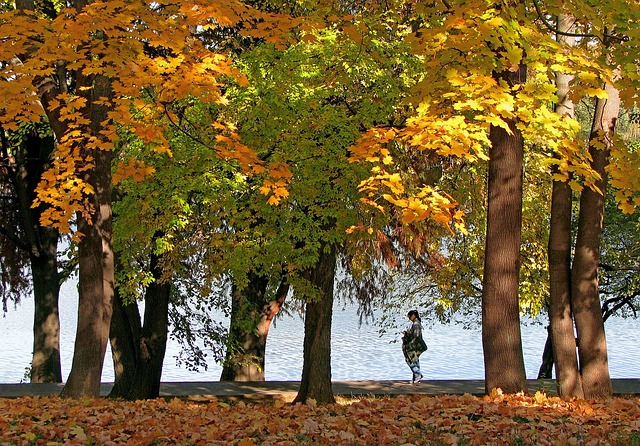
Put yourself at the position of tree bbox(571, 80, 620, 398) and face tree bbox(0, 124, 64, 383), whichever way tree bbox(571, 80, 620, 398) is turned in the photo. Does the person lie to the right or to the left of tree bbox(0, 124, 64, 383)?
right

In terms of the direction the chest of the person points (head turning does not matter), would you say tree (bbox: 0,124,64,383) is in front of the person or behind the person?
in front

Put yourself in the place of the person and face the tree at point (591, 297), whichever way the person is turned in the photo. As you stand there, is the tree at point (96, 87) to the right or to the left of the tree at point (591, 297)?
right

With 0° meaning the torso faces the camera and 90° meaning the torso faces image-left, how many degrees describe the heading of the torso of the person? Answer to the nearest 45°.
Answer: approximately 90°

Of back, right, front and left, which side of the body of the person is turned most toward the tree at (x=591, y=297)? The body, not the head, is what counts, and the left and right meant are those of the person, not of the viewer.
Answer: back
